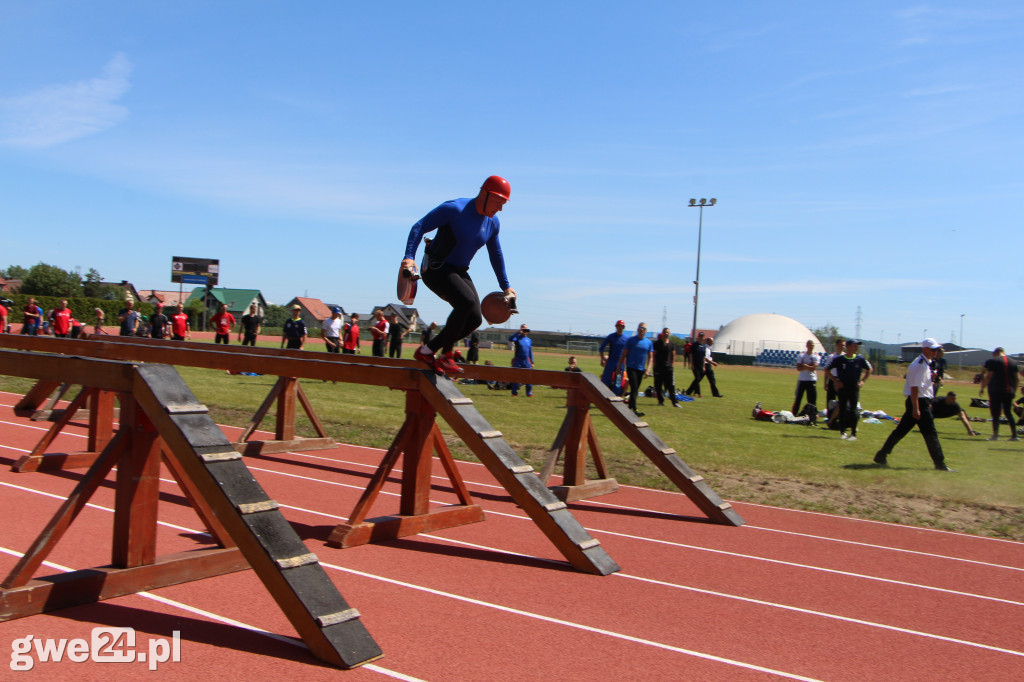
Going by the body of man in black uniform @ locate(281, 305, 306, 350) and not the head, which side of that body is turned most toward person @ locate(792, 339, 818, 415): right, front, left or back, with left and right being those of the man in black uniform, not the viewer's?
left

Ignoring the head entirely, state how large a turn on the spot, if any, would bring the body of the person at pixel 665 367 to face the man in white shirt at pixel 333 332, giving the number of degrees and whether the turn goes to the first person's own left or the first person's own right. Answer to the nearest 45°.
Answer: approximately 90° to the first person's own right

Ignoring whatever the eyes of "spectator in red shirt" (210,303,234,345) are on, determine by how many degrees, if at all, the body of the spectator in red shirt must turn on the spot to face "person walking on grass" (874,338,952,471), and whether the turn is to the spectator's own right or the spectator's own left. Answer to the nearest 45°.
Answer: approximately 45° to the spectator's own left

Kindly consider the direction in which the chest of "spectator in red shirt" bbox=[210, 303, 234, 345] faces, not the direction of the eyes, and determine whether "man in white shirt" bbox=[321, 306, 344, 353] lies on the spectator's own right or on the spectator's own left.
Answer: on the spectator's own left

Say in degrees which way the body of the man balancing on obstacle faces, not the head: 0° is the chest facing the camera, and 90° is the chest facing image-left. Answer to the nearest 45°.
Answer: approximately 315°

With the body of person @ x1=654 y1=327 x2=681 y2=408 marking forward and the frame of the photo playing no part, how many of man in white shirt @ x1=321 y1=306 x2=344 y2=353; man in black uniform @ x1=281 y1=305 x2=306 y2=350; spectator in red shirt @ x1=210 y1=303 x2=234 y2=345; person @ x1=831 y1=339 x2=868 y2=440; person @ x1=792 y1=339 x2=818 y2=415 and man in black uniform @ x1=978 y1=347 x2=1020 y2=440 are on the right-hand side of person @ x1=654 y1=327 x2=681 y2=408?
3

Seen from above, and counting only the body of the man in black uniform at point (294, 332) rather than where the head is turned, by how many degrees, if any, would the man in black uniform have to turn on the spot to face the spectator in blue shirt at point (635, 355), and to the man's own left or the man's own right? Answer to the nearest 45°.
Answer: approximately 45° to the man's own left

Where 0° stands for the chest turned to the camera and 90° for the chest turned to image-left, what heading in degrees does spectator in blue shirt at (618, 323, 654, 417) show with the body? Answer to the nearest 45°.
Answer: approximately 0°

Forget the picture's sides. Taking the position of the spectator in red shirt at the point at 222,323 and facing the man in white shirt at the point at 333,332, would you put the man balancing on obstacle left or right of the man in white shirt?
right
